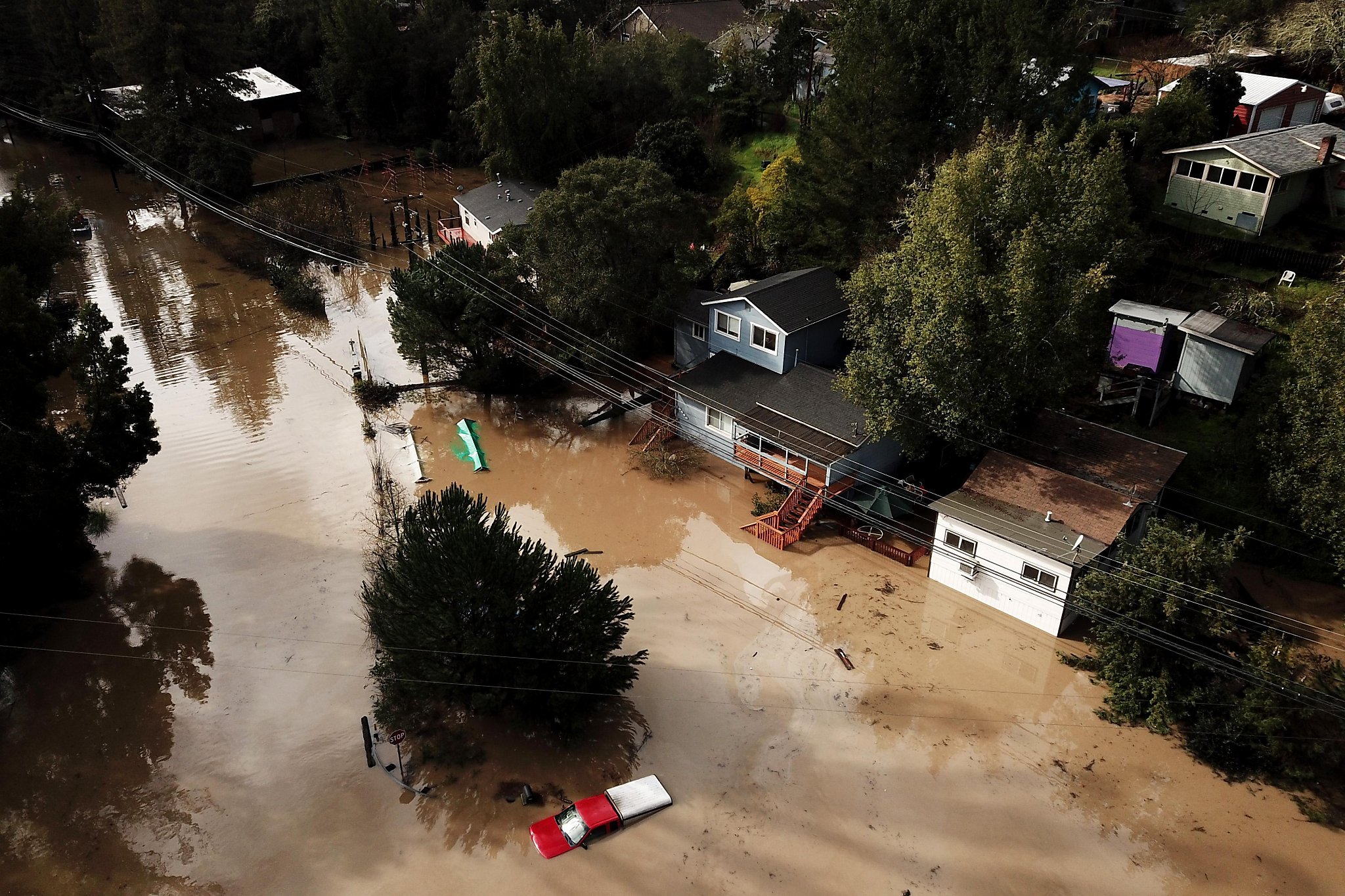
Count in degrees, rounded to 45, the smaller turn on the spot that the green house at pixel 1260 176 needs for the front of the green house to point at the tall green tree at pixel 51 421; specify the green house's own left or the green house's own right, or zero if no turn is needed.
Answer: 0° — it already faces it

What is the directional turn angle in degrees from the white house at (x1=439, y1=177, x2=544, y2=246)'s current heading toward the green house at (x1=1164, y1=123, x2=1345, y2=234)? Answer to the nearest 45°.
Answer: approximately 90° to its left

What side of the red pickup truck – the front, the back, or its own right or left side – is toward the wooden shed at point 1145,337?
back

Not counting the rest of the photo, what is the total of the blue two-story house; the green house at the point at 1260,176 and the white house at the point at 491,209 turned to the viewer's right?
0

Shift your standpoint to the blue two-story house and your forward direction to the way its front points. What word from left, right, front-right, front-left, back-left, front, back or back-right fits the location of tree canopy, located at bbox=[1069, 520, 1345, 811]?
left

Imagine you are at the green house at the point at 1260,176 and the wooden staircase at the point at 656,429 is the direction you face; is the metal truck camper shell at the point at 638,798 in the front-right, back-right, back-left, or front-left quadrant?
front-left

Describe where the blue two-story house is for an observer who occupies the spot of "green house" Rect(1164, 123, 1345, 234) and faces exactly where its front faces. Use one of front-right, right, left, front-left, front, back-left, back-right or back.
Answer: front

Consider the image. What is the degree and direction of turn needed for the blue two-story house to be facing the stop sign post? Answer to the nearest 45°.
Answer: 0° — it already faces it

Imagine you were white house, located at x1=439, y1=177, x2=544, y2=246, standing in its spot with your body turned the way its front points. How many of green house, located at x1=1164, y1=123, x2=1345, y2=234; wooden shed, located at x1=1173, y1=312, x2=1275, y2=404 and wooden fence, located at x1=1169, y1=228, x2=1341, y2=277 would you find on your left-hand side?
3

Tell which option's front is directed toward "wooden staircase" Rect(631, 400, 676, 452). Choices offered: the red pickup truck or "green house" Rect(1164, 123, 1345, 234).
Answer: the green house

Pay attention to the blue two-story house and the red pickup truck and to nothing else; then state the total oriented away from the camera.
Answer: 0

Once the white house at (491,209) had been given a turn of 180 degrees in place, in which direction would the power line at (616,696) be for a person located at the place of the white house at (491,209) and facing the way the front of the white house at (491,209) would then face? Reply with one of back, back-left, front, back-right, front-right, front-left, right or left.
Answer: back-right

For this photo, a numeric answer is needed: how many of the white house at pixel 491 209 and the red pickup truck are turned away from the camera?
0

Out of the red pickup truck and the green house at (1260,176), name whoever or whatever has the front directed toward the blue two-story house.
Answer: the green house

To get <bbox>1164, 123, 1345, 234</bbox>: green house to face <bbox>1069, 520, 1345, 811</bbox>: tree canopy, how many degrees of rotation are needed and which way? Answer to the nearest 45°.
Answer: approximately 45° to its left

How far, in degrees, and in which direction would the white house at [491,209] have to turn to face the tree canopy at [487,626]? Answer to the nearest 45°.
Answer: approximately 45° to its left

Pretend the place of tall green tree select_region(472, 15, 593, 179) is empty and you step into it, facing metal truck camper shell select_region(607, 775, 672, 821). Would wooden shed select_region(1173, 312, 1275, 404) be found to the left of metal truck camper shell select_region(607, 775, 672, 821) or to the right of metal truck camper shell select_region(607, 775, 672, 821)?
left

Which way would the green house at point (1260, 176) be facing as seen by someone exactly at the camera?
facing the viewer and to the left of the viewer
